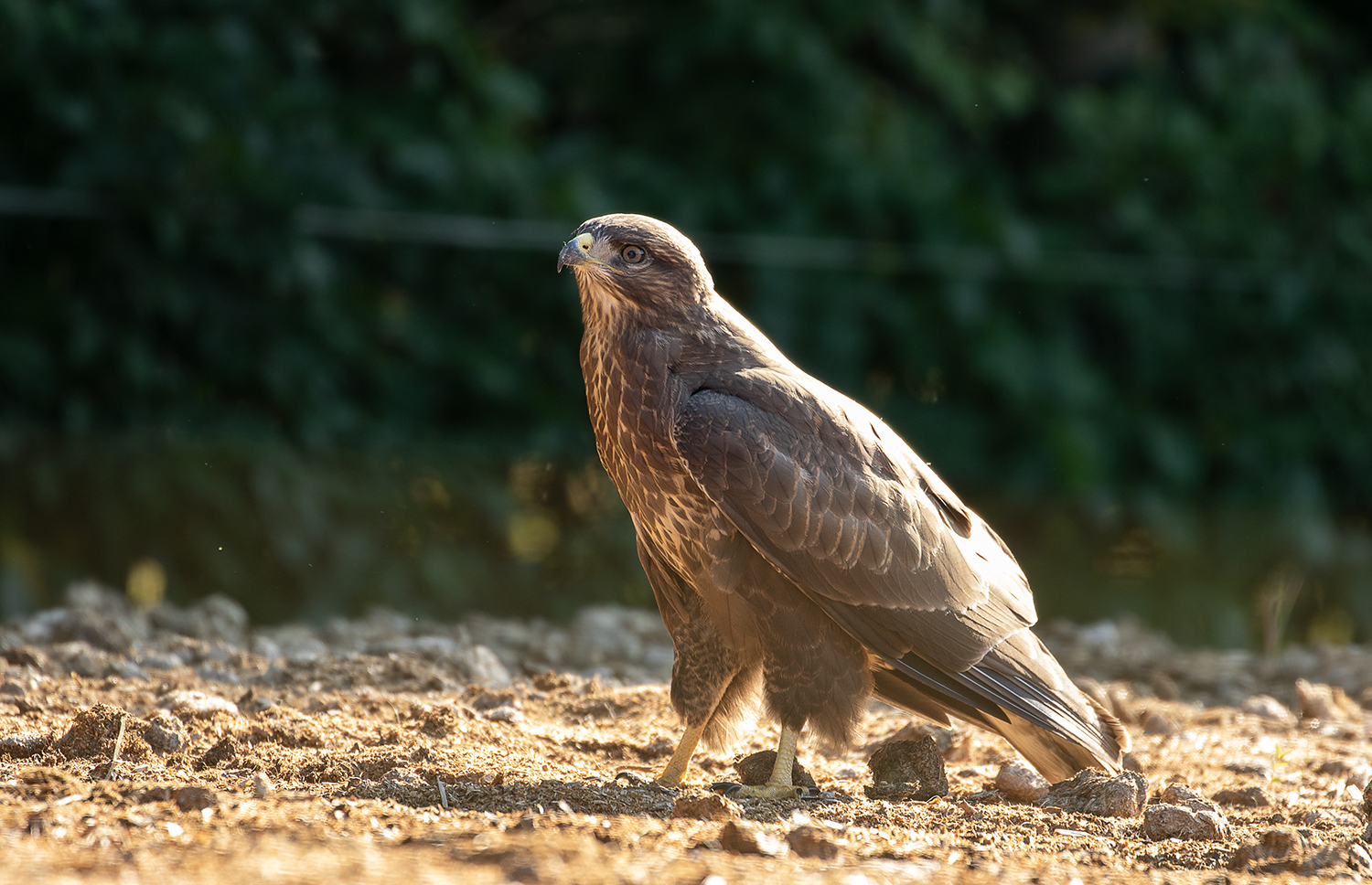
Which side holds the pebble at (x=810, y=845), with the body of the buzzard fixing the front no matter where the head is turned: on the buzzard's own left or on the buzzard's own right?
on the buzzard's own left

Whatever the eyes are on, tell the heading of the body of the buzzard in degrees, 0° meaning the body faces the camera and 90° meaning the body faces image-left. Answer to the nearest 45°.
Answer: approximately 90°

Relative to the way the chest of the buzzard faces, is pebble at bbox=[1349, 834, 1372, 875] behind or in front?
behind

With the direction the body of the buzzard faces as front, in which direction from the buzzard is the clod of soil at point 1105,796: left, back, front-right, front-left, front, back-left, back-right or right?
back

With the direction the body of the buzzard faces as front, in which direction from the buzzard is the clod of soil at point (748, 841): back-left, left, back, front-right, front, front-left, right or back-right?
left

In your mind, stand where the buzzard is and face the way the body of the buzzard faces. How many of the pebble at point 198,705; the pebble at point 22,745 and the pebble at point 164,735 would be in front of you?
3

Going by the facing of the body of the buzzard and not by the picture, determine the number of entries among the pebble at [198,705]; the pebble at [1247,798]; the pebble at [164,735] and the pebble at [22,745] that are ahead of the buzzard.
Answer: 3

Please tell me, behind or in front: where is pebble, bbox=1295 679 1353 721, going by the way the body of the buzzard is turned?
behind

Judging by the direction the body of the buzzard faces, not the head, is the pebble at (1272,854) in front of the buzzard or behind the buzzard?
behind

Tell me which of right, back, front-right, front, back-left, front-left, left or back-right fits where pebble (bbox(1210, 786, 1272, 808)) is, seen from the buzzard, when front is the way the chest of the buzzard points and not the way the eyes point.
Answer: back

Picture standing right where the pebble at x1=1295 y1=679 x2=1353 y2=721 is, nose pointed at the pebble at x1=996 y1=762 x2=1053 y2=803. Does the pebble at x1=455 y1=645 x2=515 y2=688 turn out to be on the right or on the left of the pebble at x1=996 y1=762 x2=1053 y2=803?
right

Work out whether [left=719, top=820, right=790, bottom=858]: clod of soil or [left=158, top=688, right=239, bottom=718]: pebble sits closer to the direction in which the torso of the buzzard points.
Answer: the pebble
